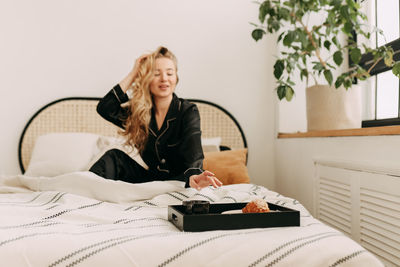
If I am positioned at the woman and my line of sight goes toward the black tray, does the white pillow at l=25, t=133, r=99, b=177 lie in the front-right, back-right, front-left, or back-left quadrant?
back-right

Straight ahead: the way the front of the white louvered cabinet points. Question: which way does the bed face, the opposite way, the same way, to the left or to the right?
to the left

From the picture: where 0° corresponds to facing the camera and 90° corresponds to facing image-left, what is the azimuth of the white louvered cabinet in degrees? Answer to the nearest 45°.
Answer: approximately 45°

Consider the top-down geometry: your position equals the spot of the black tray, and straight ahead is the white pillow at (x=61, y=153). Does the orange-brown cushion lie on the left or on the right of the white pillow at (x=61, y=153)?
right

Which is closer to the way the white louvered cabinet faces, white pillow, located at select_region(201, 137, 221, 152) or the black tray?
the black tray

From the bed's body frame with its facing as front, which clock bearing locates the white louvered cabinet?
The white louvered cabinet is roughly at 8 o'clock from the bed.

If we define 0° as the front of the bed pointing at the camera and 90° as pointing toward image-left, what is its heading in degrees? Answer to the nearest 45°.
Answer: approximately 0°

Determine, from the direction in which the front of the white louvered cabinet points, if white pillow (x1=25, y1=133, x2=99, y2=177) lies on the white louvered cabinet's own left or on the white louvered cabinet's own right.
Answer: on the white louvered cabinet's own right
